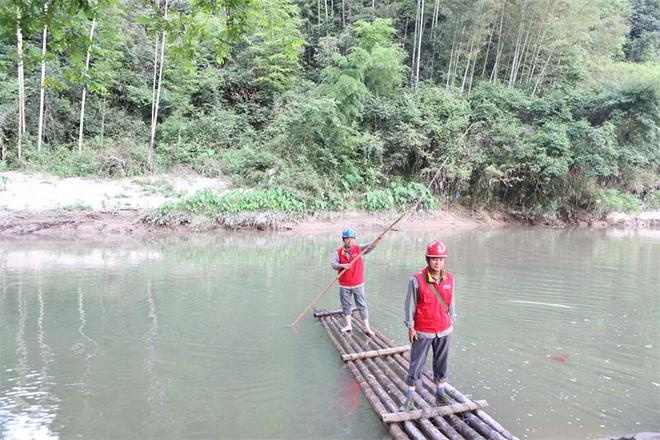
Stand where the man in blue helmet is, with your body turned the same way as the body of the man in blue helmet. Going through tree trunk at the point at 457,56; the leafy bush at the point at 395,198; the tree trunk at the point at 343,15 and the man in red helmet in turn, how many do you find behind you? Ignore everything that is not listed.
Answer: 3

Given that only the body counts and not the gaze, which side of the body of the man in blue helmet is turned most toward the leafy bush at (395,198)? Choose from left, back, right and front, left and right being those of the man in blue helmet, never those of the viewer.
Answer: back

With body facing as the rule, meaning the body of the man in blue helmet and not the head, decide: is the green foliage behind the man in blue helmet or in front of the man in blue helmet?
behind

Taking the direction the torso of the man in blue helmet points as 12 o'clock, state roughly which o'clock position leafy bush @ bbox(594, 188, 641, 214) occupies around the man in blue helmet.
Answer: The leafy bush is roughly at 7 o'clock from the man in blue helmet.

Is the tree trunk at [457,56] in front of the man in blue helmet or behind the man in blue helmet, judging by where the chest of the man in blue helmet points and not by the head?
behind

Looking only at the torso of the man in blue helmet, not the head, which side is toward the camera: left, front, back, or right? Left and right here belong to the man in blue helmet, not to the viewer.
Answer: front

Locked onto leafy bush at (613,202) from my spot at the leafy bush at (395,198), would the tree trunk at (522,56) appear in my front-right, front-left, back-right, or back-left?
front-left

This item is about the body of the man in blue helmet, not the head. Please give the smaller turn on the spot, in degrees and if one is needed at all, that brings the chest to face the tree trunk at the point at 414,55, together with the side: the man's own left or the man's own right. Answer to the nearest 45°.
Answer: approximately 180°

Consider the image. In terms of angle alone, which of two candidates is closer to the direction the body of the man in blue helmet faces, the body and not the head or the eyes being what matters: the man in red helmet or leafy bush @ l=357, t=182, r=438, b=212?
the man in red helmet

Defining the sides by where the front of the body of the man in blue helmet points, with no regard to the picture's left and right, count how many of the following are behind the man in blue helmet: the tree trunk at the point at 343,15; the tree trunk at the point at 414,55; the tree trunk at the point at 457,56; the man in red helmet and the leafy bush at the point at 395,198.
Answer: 4
